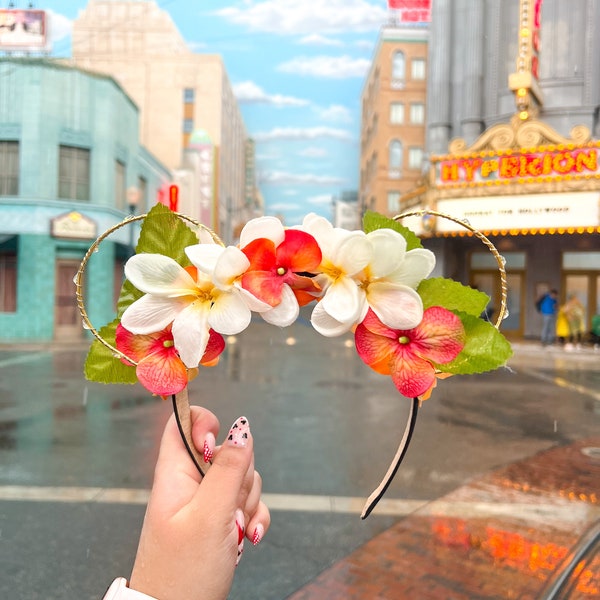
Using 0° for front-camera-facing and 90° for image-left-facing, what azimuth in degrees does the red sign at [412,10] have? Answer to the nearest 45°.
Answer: approximately 0°

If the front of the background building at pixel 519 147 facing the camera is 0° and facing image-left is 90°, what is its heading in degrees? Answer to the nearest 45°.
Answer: approximately 45°

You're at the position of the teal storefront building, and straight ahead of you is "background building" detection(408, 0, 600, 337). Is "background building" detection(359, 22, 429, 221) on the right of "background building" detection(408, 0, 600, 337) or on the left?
left

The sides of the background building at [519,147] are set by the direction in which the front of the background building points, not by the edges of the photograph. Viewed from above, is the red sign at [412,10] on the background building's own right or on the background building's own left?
on the background building's own right
